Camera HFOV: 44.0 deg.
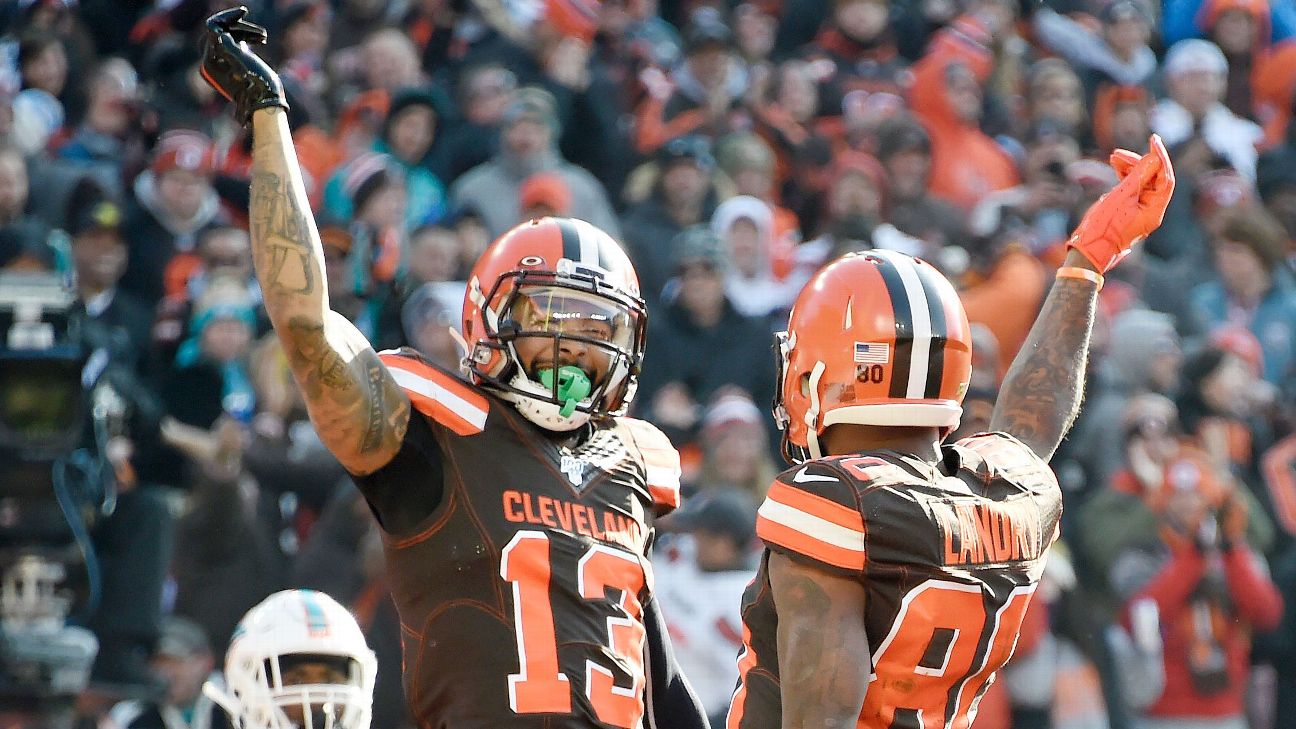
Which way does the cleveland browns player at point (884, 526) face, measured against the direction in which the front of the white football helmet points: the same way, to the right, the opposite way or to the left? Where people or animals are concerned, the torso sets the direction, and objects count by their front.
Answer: the opposite way

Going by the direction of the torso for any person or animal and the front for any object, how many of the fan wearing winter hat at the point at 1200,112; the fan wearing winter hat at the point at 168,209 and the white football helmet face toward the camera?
3

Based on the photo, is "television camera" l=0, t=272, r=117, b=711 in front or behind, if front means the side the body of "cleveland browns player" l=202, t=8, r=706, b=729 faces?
behind

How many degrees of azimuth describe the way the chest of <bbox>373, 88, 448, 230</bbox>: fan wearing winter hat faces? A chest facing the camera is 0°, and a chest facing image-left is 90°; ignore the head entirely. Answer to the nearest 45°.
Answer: approximately 0°

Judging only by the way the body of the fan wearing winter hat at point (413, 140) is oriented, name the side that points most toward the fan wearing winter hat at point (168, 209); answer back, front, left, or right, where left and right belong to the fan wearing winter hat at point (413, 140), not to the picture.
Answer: right

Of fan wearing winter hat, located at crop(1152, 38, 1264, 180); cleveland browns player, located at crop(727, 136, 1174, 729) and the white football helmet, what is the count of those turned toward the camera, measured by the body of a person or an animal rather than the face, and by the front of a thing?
2

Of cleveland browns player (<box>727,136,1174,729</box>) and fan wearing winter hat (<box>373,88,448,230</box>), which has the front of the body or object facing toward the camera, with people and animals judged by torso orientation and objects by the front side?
the fan wearing winter hat

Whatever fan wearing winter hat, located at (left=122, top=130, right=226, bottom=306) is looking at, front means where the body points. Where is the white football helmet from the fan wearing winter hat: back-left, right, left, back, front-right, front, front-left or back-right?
front

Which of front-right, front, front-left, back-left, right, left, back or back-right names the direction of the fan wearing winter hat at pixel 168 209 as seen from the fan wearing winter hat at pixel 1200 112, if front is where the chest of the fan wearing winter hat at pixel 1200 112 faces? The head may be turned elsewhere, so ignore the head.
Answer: front-right

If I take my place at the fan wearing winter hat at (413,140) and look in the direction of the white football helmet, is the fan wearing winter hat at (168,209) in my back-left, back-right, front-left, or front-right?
front-right

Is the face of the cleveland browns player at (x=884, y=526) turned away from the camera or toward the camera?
away from the camera

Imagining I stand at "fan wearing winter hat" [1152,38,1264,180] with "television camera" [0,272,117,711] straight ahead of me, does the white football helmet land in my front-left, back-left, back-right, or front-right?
front-left

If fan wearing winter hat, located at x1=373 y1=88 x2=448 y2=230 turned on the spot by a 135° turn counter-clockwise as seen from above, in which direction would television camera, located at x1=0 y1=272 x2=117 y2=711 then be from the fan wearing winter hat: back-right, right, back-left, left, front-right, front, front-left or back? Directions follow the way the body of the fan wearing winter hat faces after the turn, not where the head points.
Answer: back

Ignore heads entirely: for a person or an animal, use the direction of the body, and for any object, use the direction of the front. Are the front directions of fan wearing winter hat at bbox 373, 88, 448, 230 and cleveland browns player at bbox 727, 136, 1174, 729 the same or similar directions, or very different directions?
very different directions

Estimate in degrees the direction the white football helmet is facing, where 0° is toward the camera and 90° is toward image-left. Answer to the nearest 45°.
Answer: approximately 0°

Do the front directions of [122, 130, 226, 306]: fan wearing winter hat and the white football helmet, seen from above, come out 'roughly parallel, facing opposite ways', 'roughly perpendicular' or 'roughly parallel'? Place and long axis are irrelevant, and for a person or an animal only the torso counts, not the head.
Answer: roughly parallel
